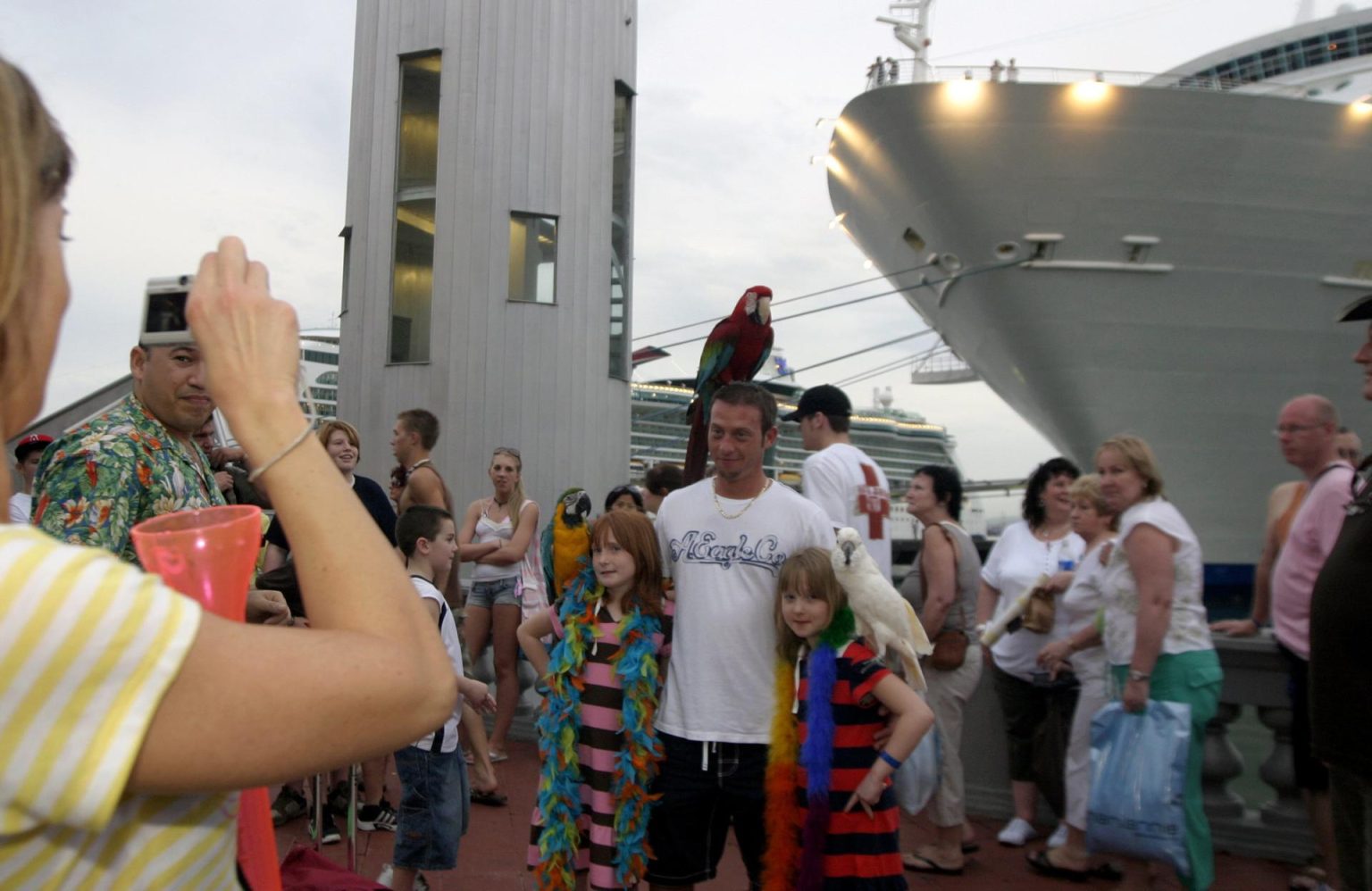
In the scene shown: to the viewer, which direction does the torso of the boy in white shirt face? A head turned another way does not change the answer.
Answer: to the viewer's right

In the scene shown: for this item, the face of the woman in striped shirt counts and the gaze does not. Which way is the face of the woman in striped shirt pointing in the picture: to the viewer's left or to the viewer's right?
to the viewer's right

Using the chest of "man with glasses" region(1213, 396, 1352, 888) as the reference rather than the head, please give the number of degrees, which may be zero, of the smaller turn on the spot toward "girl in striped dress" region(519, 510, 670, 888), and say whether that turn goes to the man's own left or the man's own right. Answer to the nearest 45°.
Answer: approximately 45° to the man's own left

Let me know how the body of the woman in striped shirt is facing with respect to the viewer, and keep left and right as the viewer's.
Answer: facing away from the viewer and to the right of the viewer

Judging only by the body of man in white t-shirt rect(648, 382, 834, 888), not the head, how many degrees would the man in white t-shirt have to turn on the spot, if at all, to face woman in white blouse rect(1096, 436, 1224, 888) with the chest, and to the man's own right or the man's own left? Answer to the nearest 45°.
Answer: approximately 135° to the man's own left

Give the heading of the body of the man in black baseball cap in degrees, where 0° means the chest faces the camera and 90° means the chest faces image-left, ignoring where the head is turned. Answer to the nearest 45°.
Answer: approximately 135°

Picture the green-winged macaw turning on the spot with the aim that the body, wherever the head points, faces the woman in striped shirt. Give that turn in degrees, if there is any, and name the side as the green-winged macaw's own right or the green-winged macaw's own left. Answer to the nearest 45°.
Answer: approximately 45° to the green-winged macaw's own right

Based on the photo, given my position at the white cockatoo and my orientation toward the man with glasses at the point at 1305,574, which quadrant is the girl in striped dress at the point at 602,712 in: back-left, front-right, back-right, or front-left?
back-left

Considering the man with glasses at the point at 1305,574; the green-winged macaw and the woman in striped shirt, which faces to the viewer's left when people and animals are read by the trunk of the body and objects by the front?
the man with glasses

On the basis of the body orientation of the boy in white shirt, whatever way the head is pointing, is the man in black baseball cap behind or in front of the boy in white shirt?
in front

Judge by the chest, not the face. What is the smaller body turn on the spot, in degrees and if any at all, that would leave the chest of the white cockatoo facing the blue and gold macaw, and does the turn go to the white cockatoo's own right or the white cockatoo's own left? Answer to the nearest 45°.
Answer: approximately 45° to the white cockatoo's own right

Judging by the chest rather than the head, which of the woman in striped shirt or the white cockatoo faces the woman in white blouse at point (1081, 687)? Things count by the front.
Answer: the woman in striped shirt
